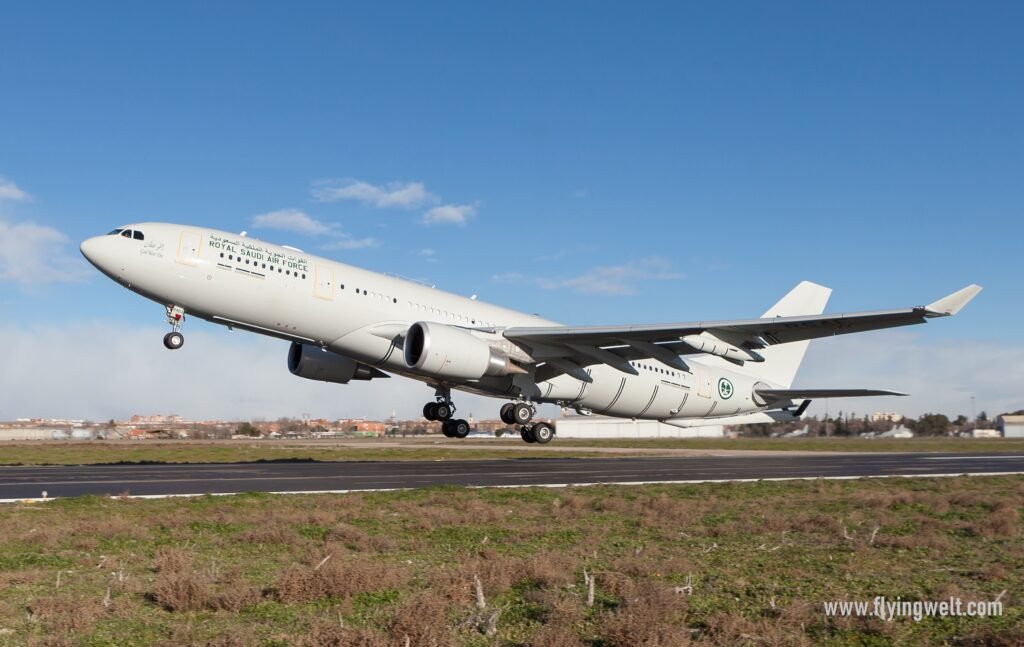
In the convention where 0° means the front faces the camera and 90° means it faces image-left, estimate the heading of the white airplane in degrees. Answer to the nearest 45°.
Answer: approximately 45°
